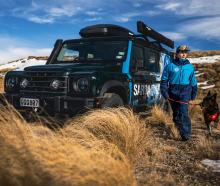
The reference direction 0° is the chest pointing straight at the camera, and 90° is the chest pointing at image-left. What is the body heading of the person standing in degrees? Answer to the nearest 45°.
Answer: approximately 0°

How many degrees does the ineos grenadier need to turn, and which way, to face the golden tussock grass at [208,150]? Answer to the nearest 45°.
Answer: approximately 90° to its left

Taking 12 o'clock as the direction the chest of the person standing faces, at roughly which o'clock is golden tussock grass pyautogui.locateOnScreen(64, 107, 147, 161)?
The golden tussock grass is roughly at 1 o'clock from the person standing.

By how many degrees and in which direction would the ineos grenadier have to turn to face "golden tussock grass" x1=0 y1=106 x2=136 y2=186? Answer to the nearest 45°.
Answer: approximately 45° to its left
